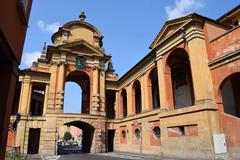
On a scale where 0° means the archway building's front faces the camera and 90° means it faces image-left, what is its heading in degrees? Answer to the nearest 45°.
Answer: approximately 0°
